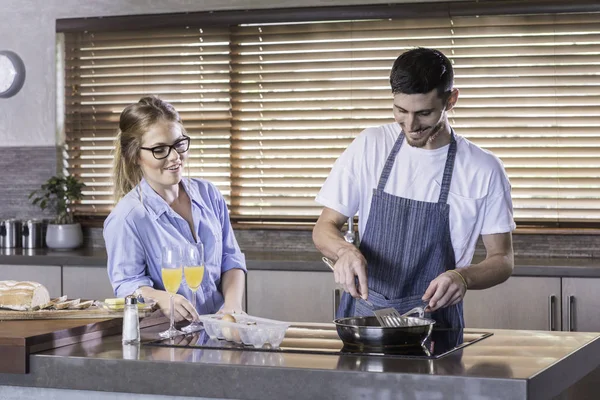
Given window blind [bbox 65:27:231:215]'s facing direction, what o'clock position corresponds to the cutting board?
The cutting board is roughly at 12 o'clock from the window blind.

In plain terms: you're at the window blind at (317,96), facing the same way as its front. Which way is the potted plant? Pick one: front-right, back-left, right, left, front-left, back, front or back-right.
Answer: right

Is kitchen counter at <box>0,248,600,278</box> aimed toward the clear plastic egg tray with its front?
yes

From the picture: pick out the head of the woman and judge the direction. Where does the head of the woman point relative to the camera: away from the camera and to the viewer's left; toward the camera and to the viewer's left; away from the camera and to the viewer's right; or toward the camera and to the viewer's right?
toward the camera and to the viewer's right

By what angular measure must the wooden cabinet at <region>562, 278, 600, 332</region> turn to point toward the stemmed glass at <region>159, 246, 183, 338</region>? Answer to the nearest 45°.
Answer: approximately 45° to its right

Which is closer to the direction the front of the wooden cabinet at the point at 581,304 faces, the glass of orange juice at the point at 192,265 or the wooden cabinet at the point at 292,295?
the glass of orange juice
